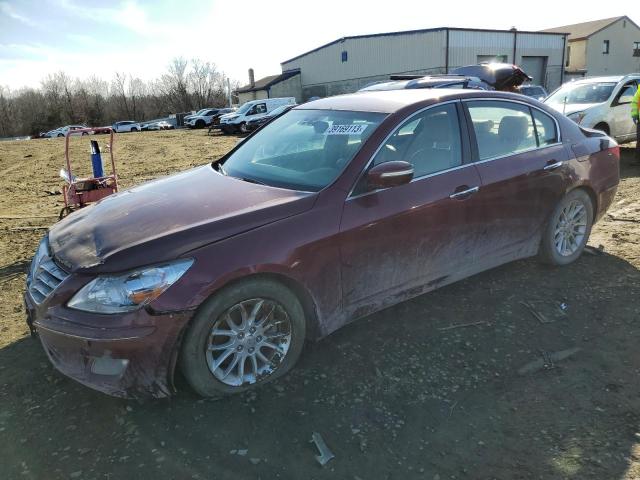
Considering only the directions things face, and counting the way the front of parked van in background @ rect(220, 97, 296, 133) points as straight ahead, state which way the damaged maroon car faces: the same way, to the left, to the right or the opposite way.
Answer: the same way

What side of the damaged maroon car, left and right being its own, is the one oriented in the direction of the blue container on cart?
right

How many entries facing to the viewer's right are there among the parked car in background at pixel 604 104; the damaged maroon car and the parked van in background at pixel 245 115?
0

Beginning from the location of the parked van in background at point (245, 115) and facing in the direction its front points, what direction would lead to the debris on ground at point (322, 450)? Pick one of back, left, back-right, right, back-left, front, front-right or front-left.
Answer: front-left

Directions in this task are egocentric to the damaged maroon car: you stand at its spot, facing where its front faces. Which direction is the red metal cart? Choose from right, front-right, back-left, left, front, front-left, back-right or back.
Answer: right

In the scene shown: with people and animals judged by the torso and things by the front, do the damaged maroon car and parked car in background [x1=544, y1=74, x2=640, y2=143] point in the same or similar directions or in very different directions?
same or similar directions

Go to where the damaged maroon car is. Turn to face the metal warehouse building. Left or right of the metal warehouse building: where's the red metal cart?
left

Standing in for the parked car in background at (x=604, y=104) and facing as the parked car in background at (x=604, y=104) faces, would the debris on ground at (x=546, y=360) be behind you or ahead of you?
ahead

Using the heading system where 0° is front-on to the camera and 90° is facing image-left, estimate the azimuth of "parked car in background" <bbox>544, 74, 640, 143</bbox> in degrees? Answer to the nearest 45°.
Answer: approximately 45°

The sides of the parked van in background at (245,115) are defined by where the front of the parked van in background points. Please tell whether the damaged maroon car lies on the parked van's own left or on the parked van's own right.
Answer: on the parked van's own left

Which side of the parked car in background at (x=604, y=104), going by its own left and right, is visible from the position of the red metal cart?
front

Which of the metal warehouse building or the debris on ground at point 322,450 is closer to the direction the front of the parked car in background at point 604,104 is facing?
the debris on ground

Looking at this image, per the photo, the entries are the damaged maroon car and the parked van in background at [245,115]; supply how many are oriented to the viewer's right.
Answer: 0

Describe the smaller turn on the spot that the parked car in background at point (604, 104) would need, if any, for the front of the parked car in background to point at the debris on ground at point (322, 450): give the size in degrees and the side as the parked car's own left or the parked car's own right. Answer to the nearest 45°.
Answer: approximately 45° to the parked car's own left
